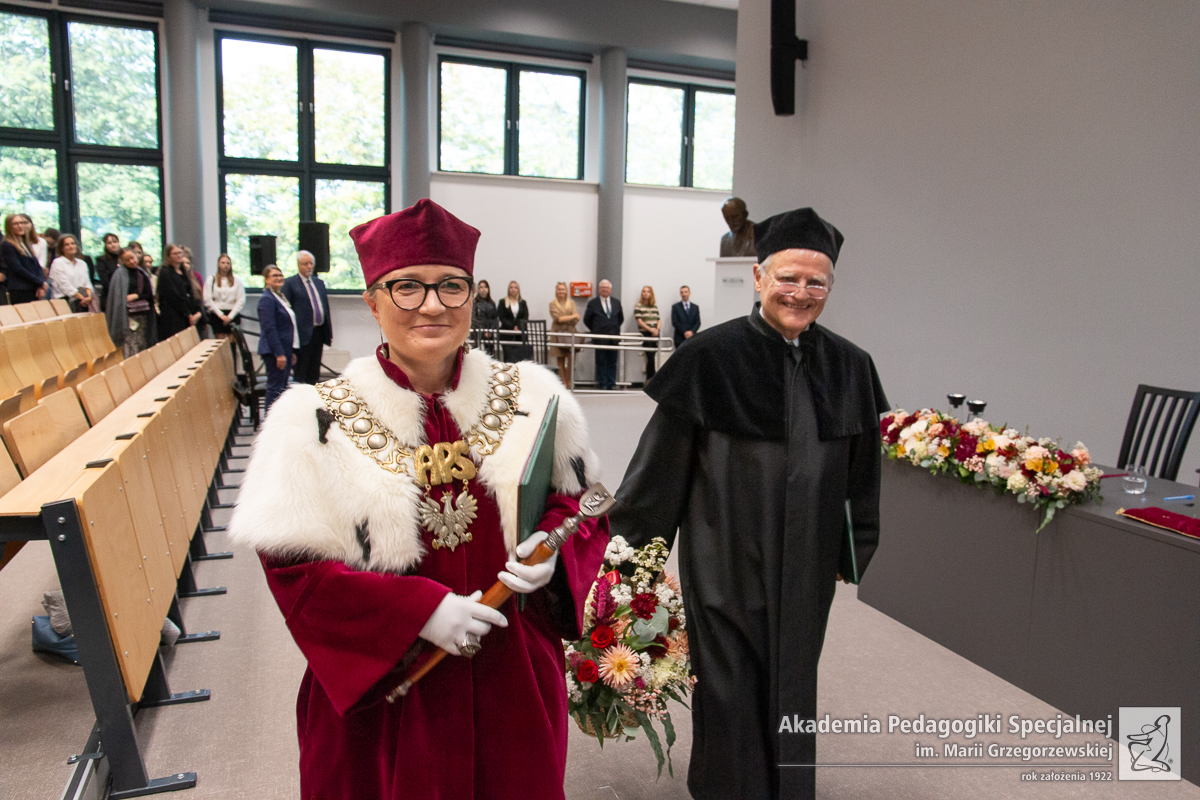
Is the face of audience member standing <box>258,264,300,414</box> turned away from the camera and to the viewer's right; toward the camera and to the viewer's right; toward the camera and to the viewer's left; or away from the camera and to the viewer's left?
toward the camera and to the viewer's right

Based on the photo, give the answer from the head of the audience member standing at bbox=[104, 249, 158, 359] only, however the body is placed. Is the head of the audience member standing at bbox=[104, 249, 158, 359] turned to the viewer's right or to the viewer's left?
to the viewer's right

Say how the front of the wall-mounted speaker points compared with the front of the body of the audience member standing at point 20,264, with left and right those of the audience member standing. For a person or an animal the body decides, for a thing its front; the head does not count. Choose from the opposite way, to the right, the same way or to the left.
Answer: the opposite way

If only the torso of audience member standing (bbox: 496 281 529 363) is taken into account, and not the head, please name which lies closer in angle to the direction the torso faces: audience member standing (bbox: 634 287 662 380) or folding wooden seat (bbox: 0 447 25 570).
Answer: the folding wooden seat

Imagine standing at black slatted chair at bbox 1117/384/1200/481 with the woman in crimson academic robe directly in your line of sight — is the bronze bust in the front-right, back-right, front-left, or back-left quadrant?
back-right

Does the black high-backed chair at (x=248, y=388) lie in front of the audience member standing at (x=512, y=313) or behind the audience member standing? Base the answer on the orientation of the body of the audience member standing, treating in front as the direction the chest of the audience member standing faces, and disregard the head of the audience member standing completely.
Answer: in front

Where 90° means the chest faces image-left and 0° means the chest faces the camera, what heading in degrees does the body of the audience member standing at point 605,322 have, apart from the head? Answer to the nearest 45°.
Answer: approximately 0°

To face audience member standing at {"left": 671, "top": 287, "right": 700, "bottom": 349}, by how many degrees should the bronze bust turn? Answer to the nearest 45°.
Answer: approximately 135° to its right

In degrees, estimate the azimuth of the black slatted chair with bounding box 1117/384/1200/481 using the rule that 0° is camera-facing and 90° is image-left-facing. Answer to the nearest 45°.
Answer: approximately 45°

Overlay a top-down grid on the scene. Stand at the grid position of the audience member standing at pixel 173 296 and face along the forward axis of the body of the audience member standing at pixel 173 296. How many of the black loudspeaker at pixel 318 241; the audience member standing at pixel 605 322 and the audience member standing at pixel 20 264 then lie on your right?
1
